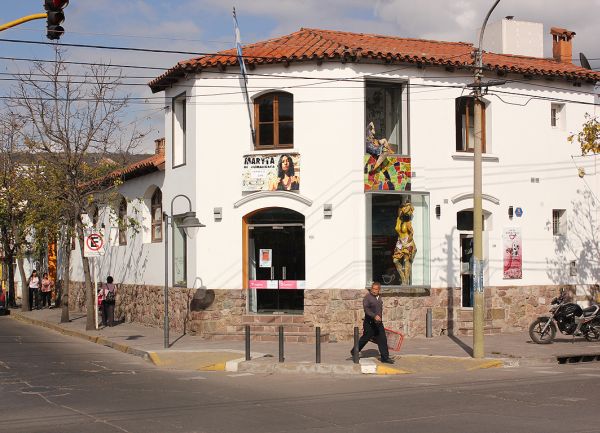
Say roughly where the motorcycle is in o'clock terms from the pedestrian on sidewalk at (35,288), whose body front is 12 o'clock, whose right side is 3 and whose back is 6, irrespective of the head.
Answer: The motorcycle is roughly at 11 o'clock from the pedestrian on sidewalk.

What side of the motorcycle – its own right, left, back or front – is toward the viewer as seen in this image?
left

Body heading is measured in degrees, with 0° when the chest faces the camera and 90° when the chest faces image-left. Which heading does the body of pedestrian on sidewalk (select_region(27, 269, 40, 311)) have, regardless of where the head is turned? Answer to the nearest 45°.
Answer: approximately 0°

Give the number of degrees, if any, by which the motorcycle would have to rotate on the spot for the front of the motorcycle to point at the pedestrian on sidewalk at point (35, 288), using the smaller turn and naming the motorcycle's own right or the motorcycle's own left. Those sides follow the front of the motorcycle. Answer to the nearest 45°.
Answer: approximately 45° to the motorcycle's own right

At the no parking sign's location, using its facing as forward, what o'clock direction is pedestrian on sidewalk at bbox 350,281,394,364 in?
The pedestrian on sidewalk is roughly at 11 o'clock from the no parking sign.
